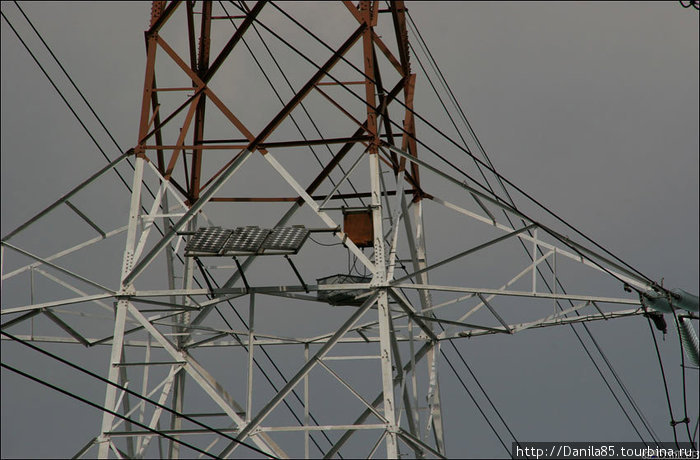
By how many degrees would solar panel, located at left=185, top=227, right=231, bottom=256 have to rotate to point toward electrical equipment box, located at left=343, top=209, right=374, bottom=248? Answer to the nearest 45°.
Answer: approximately 90° to its left

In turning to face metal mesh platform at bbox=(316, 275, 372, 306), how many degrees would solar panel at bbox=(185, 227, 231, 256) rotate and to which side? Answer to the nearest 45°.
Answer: approximately 90° to its left

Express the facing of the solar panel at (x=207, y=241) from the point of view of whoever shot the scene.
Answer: facing the viewer

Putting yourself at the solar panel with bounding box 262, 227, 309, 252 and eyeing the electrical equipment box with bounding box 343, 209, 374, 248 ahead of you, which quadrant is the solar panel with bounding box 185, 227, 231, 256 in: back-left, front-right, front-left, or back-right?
back-left

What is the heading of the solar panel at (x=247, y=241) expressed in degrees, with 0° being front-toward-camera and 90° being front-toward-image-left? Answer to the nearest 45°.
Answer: approximately 0°

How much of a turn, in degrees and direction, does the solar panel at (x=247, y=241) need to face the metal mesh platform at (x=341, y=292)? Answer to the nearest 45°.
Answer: approximately 135° to its left
